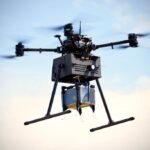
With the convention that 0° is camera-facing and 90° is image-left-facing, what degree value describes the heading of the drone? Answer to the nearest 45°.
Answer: approximately 315°
